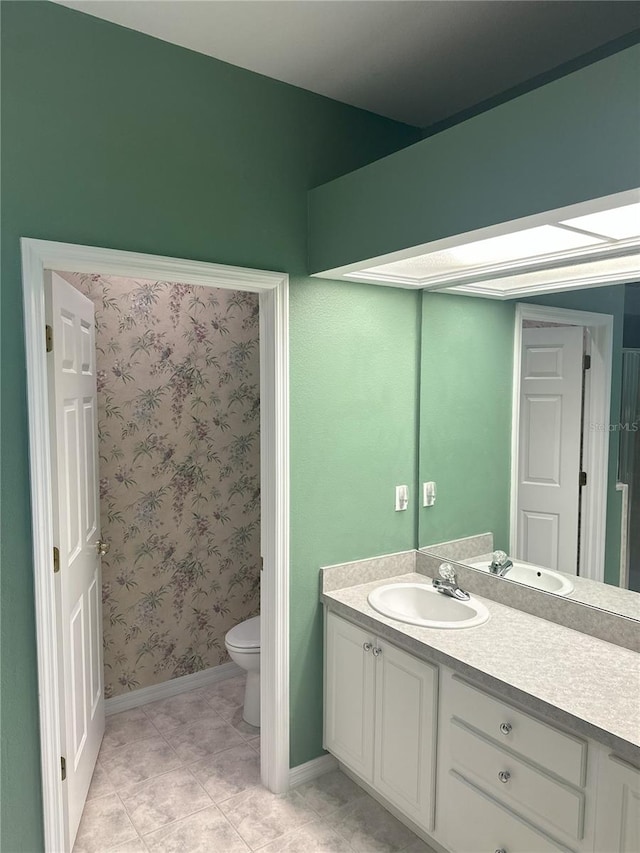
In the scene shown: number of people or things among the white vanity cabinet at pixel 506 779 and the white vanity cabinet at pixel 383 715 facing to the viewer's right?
0

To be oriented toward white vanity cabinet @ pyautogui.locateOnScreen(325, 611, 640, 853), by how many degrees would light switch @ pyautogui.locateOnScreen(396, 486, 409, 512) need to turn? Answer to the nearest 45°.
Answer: approximately 45° to its right

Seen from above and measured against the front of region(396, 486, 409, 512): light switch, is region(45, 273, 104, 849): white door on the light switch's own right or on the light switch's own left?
on the light switch's own right

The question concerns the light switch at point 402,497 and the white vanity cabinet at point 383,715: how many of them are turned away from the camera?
0

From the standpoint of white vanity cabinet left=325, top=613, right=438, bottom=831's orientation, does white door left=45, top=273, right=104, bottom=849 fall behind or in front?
in front

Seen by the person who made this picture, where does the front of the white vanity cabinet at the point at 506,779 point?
facing the viewer and to the left of the viewer

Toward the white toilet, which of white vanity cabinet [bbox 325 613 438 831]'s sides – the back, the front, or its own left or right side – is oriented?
right

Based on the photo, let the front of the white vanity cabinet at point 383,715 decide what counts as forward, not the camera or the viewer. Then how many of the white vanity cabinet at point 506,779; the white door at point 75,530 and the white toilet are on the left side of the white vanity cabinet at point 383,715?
1
